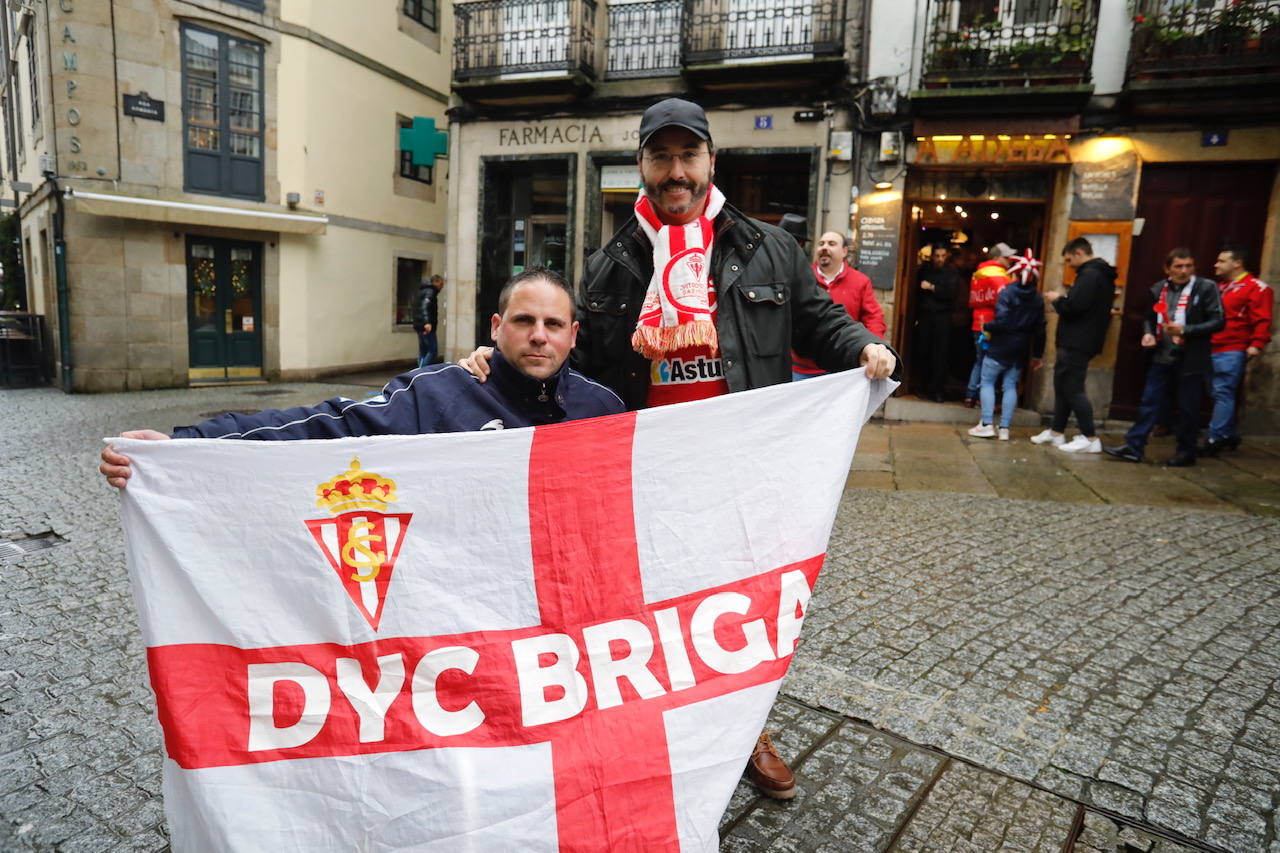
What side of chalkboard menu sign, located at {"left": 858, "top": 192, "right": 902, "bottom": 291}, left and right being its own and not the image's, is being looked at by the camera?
front

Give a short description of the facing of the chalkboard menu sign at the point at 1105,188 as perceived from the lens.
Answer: facing the viewer

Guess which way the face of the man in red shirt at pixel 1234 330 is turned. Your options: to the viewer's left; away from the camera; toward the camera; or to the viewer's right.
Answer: to the viewer's left

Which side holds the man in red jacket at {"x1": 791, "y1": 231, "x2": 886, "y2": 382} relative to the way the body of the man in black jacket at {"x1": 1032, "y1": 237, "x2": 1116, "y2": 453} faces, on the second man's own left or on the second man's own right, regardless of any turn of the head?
on the second man's own left

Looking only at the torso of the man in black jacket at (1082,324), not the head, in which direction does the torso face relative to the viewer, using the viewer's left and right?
facing to the left of the viewer

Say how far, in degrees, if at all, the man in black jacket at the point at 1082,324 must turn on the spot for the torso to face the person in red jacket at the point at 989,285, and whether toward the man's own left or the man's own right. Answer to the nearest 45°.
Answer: approximately 45° to the man's own right

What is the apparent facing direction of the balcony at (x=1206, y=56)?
toward the camera

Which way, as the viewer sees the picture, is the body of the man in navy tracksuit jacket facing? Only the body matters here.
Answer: toward the camera

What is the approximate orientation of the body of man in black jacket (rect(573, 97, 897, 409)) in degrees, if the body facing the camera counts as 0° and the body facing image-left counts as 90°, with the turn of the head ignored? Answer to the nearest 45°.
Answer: approximately 0°

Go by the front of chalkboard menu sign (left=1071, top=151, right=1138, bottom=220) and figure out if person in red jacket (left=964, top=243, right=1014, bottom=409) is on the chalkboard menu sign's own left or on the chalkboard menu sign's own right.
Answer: on the chalkboard menu sign's own right

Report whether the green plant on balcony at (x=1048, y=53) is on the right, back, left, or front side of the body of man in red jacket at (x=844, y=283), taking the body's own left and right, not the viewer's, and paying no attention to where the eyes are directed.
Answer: back
